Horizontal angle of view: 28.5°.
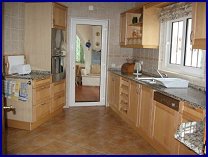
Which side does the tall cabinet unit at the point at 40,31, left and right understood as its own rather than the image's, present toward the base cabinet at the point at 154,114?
front

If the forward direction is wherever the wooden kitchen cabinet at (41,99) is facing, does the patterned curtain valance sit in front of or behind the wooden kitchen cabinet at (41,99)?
in front

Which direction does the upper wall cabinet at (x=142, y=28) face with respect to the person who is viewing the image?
facing the viewer and to the left of the viewer

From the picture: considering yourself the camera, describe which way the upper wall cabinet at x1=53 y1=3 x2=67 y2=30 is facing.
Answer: facing the viewer and to the right of the viewer

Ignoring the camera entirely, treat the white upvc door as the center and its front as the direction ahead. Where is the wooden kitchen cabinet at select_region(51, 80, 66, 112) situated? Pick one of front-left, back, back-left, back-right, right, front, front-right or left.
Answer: front-right

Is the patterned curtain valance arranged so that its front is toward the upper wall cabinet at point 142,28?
no

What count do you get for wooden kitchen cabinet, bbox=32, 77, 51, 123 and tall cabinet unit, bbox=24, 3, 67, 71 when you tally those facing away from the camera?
0

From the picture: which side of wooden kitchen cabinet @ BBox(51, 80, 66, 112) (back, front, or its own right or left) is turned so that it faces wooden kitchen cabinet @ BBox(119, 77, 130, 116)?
front

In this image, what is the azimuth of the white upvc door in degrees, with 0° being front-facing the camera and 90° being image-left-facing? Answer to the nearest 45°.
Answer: approximately 0°

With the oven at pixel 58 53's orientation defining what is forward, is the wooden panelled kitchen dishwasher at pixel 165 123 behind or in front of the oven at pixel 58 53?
in front

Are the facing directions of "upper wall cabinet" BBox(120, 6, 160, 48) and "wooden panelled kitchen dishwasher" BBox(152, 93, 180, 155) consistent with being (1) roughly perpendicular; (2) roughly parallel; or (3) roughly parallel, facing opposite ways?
roughly parallel

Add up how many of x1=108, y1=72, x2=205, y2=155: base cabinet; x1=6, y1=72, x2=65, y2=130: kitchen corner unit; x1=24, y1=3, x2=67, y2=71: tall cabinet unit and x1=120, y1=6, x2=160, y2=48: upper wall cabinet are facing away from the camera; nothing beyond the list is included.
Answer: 0

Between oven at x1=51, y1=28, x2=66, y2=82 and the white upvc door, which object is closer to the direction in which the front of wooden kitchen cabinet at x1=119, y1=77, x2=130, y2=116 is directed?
the oven

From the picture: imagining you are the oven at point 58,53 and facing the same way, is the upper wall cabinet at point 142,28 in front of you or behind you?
in front

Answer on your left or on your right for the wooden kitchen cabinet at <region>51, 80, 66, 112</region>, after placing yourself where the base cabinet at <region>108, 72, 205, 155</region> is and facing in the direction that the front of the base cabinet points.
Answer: on your right
